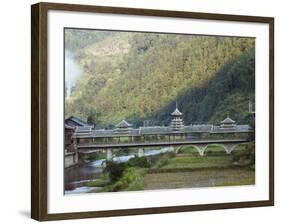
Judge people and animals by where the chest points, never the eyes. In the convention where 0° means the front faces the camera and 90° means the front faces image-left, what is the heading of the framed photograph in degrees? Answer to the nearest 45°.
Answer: approximately 315°
